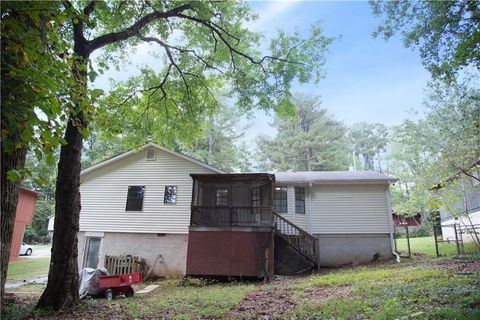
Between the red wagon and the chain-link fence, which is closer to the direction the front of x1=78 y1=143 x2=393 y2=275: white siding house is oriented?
the chain-link fence

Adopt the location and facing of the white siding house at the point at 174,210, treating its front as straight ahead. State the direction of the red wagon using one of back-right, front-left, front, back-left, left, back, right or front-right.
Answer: back

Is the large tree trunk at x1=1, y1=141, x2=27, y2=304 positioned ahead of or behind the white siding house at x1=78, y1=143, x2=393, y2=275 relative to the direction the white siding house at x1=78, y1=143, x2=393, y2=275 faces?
behind

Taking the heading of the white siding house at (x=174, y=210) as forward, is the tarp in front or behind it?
behind

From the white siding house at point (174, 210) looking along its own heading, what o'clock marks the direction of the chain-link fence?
The chain-link fence is roughly at 3 o'clock from the white siding house.

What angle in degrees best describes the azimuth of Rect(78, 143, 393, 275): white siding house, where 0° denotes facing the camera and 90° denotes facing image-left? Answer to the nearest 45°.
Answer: approximately 180°
